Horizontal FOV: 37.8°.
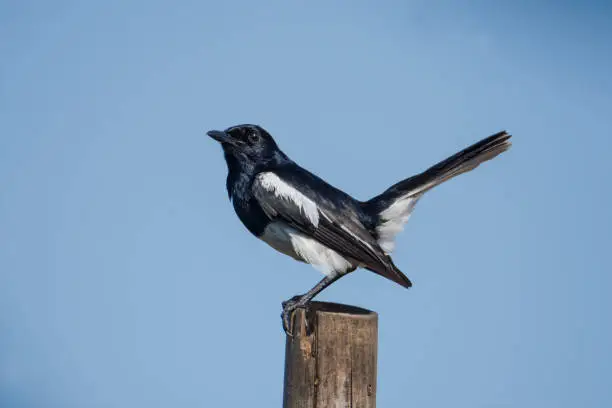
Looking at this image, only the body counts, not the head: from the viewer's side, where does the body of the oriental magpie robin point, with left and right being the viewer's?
facing to the left of the viewer
